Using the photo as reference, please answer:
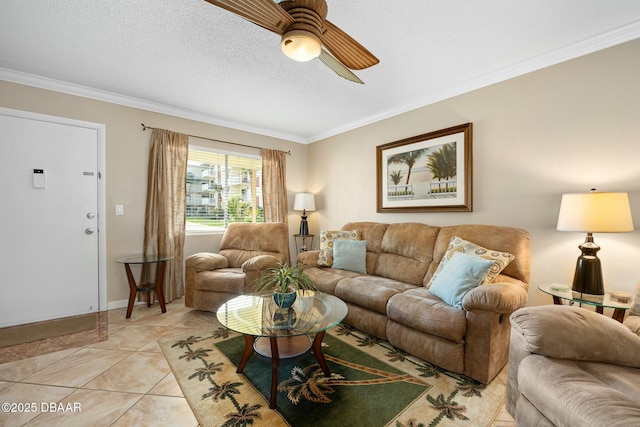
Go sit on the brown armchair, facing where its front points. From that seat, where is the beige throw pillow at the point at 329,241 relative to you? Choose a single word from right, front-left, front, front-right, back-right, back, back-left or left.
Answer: back-left

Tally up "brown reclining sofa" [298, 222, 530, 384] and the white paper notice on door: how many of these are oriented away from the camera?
0

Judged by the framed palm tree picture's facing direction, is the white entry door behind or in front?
in front

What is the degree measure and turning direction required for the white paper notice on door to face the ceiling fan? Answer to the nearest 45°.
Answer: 0° — it already faces it

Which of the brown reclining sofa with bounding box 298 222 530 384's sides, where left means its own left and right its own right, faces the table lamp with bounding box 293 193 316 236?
right

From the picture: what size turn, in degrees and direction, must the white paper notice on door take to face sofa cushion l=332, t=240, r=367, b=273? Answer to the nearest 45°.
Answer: approximately 45° to its left

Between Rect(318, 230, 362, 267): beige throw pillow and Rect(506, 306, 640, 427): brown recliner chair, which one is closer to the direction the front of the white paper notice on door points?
the brown recliner chair

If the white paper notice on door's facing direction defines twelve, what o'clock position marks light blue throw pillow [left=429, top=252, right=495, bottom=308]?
The light blue throw pillow is roughly at 11 o'clock from the white paper notice on door.

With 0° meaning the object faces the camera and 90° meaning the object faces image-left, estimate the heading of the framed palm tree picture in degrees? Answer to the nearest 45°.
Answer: approximately 45°

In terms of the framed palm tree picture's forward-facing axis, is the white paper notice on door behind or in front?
in front

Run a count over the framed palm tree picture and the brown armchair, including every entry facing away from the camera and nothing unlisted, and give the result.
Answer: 0

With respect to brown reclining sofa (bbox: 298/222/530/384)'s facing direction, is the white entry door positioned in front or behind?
in front

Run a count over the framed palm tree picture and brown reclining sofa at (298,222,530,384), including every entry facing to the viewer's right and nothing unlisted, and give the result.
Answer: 0

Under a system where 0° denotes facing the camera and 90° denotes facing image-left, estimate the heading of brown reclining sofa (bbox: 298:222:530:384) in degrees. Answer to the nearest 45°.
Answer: approximately 45°

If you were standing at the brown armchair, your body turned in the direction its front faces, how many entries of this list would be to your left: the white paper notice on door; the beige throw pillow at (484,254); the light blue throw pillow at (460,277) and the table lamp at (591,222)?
3
